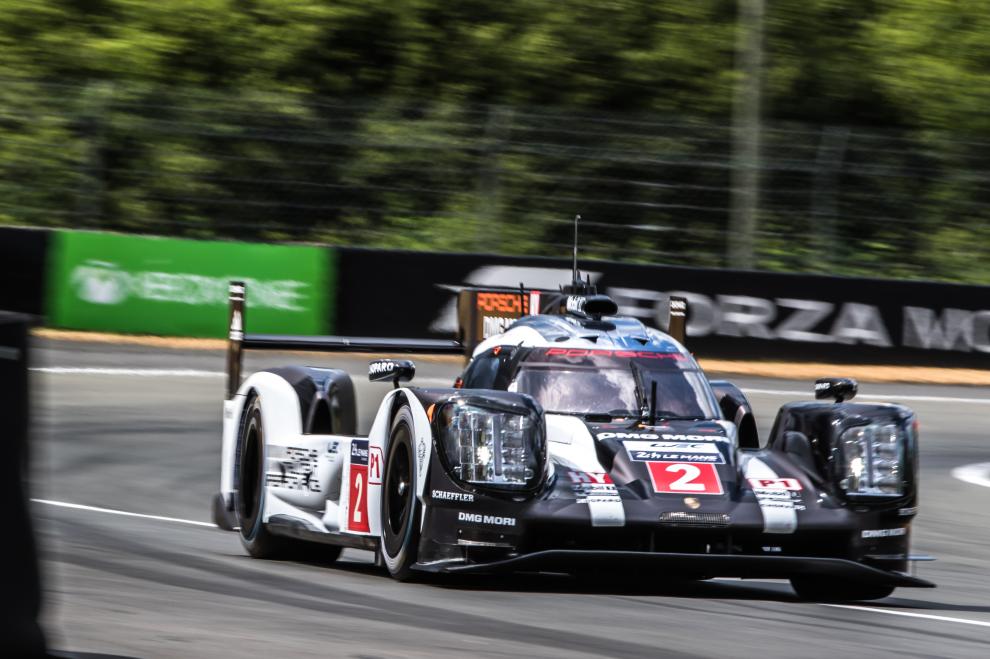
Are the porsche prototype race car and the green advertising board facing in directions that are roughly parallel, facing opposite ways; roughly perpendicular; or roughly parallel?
roughly parallel

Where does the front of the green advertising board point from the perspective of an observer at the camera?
facing the viewer

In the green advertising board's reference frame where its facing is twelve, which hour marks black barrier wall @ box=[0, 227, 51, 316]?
The black barrier wall is roughly at 3 o'clock from the green advertising board.

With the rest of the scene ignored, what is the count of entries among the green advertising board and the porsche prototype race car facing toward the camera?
2

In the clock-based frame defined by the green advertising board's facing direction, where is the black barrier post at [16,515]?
The black barrier post is roughly at 12 o'clock from the green advertising board.

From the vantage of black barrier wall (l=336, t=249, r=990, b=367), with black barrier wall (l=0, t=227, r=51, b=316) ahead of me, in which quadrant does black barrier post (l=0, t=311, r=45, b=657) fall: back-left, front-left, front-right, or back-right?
front-left

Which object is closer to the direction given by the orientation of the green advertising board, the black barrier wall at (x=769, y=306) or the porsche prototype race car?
the porsche prototype race car

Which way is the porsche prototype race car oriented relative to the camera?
toward the camera

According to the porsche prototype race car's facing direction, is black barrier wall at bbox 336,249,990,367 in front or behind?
behind

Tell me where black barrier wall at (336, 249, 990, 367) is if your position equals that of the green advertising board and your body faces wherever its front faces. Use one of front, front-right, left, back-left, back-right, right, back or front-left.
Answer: left
